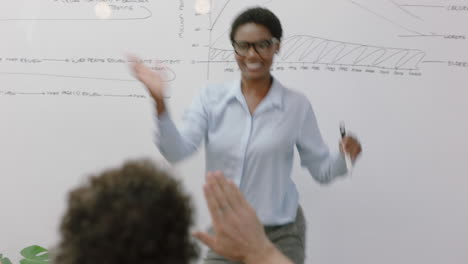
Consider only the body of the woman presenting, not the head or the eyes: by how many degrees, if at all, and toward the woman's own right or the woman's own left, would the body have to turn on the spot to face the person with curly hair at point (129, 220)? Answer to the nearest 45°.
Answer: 0° — they already face them

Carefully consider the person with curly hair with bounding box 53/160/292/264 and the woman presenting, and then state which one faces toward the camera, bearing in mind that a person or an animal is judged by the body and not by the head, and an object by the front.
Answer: the woman presenting

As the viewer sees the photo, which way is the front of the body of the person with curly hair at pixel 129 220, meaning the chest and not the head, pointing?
away from the camera

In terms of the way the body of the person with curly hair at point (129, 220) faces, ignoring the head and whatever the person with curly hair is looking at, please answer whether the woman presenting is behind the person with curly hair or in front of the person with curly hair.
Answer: in front

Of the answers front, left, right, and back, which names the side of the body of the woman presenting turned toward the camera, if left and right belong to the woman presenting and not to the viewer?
front

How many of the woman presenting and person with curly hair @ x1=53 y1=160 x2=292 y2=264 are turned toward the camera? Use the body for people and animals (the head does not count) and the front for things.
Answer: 1

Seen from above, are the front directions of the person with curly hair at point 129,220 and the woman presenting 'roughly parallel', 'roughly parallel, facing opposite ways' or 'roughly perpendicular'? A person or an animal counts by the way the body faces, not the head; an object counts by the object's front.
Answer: roughly parallel, facing opposite ways
